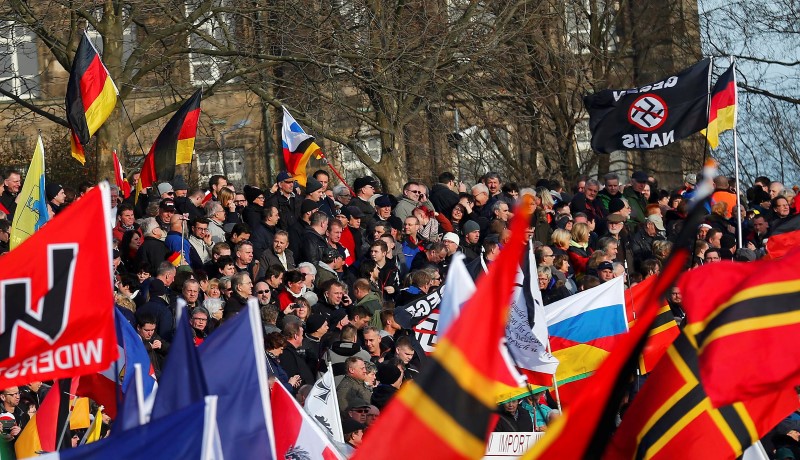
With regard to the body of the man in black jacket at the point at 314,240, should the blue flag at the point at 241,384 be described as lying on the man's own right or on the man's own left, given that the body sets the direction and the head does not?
on the man's own right

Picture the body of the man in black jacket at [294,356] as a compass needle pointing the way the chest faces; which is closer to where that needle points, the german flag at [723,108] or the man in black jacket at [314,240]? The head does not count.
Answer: the german flag

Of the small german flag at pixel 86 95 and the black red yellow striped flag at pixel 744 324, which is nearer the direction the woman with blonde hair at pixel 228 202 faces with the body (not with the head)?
the black red yellow striped flag

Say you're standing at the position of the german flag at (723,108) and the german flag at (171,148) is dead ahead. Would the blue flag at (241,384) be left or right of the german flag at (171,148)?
left

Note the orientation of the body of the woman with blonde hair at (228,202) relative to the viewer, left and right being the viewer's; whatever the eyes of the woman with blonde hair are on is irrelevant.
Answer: facing the viewer and to the right of the viewer

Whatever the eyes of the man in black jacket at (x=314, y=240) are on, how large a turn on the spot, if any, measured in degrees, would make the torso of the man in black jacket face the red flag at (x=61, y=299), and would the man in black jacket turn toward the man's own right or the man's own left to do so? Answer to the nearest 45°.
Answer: approximately 90° to the man's own right
